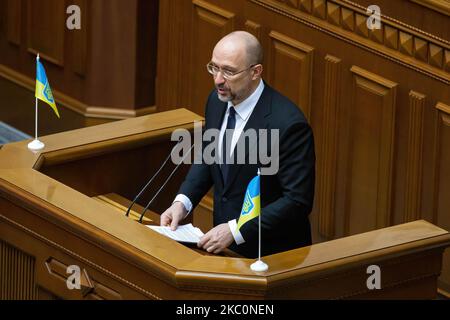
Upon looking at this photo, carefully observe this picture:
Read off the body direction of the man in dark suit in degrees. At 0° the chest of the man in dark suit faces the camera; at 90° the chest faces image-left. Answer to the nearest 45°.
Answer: approximately 45°
